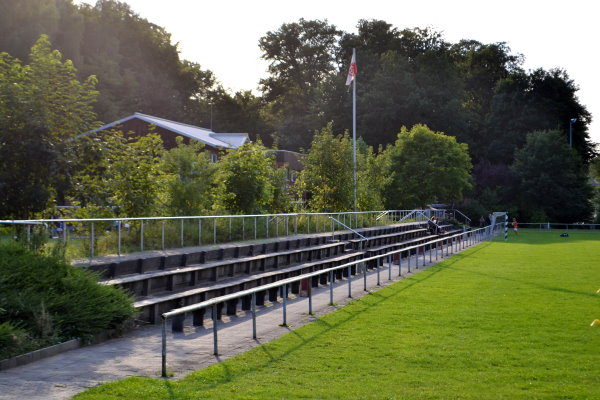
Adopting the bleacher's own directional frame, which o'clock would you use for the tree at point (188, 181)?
The tree is roughly at 7 o'clock from the bleacher.

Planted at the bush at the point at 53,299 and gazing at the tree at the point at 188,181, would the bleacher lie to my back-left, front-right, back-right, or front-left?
front-right

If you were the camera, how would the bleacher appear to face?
facing the viewer and to the right of the viewer

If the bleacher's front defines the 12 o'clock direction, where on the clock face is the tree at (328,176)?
The tree is roughly at 8 o'clock from the bleacher.

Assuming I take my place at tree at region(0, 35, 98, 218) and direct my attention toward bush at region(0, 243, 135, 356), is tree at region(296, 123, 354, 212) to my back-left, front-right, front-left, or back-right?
back-left
